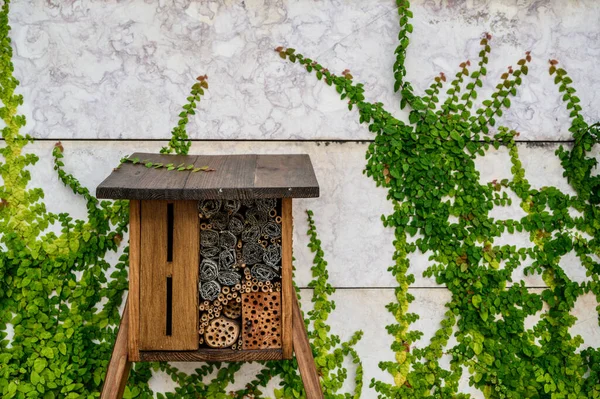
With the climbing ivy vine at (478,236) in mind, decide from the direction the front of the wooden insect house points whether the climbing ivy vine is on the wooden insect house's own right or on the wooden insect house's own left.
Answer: on the wooden insect house's own left

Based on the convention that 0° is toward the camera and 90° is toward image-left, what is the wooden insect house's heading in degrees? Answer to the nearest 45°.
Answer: approximately 0°
